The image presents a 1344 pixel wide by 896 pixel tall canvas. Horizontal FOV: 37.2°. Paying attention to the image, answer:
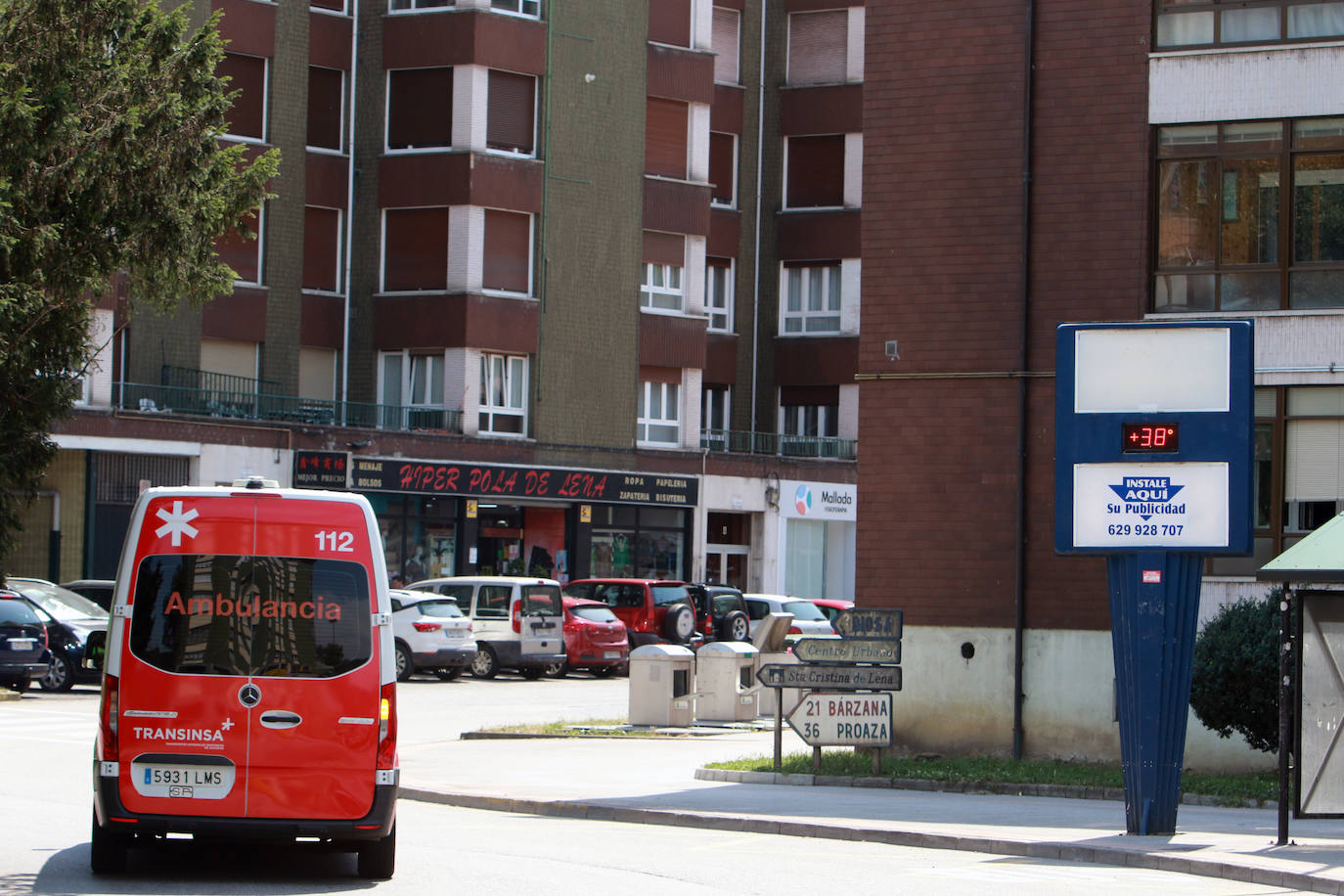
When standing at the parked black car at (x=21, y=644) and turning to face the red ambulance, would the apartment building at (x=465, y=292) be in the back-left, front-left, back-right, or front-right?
back-left

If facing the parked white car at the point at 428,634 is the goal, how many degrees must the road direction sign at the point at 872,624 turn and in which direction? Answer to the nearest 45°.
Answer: approximately 135° to its right

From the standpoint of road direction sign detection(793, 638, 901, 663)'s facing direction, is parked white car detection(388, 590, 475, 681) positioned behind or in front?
behind

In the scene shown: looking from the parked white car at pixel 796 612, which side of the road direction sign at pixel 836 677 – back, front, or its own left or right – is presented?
back

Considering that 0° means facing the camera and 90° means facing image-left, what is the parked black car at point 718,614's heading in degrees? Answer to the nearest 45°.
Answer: approximately 135°

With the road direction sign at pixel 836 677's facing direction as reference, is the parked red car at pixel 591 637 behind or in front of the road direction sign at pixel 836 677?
behind

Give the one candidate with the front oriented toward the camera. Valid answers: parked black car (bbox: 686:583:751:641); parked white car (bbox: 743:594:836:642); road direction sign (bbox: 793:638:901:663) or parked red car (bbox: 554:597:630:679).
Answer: the road direction sign

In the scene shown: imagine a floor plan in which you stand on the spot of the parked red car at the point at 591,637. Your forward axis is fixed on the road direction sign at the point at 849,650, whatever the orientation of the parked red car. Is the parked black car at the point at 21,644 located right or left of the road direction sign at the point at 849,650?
right

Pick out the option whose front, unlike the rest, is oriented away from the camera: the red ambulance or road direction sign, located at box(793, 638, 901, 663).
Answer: the red ambulance

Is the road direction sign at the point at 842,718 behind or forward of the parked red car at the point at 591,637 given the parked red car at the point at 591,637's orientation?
behind

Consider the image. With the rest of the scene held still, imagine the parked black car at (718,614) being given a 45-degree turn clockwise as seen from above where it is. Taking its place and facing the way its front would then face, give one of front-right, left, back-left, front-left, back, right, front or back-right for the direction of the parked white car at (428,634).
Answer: back-left

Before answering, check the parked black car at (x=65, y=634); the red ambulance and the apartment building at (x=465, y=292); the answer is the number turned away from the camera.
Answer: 1

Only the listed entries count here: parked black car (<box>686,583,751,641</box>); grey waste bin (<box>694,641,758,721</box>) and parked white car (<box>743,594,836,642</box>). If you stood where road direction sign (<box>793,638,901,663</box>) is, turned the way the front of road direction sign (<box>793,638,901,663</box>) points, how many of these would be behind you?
3

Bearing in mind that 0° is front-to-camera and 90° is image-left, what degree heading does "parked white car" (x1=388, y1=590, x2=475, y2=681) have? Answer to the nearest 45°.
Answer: approximately 135°

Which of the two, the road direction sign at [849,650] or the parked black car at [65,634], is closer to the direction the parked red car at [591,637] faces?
the parked black car

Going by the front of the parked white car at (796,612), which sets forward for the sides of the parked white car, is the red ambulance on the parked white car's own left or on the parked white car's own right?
on the parked white car's own left
